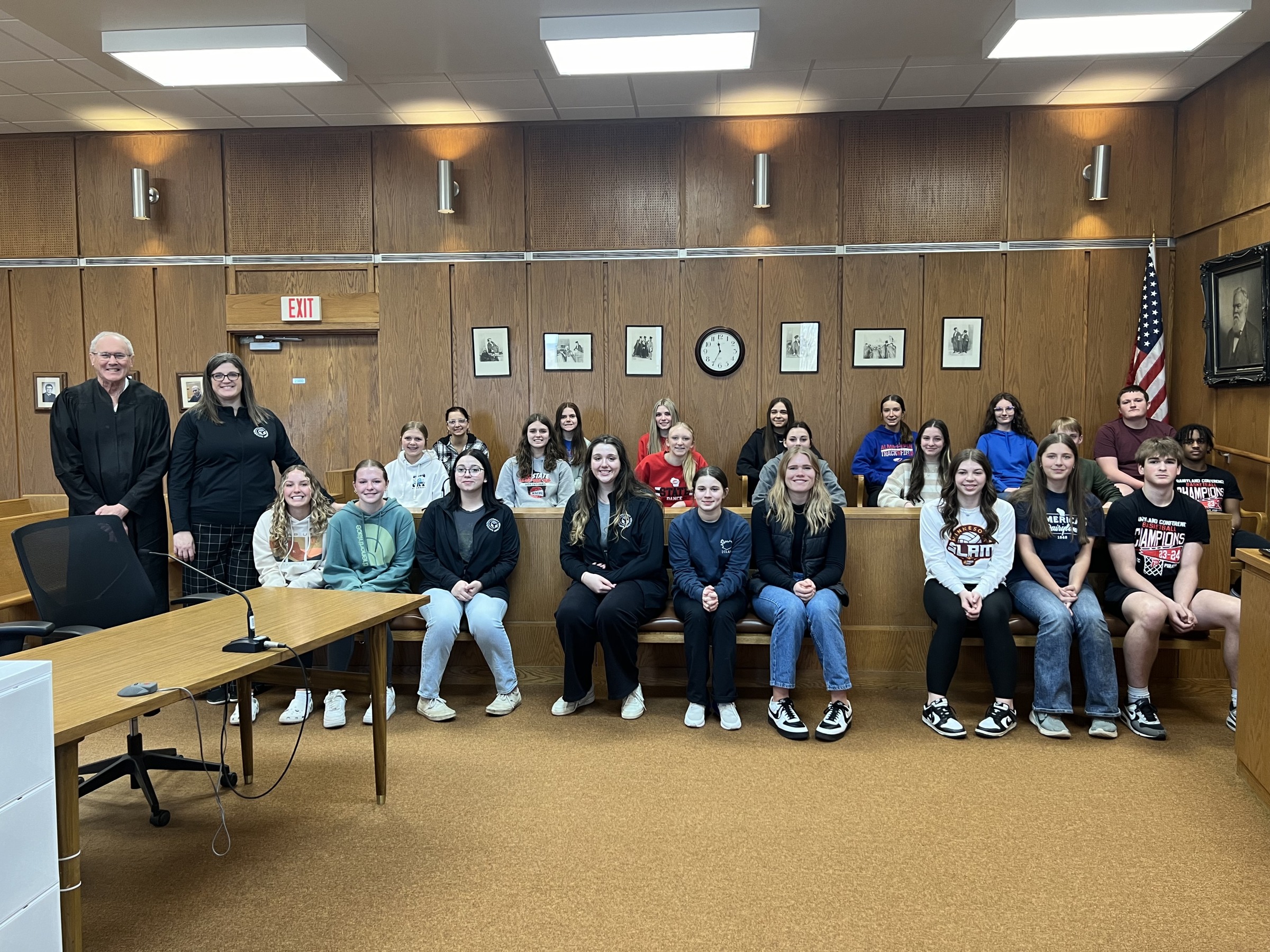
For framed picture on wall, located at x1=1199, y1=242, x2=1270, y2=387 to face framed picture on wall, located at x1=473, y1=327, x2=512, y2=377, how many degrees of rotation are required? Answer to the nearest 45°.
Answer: approximately 45° to its right

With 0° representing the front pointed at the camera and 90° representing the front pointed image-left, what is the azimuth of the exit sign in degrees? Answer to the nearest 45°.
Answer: approximately 0°

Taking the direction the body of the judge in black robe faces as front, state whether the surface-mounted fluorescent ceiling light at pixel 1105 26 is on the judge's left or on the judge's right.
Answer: on the judge's left

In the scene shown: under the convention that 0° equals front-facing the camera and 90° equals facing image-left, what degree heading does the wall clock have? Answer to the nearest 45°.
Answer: approximately 0°

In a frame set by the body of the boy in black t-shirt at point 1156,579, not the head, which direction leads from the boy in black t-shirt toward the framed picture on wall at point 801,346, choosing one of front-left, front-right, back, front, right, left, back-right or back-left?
back-right

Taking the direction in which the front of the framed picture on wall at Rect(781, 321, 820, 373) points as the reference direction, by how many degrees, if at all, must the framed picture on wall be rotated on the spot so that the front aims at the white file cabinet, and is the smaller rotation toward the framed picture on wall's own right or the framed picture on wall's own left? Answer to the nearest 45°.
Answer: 0° — it already faces it
